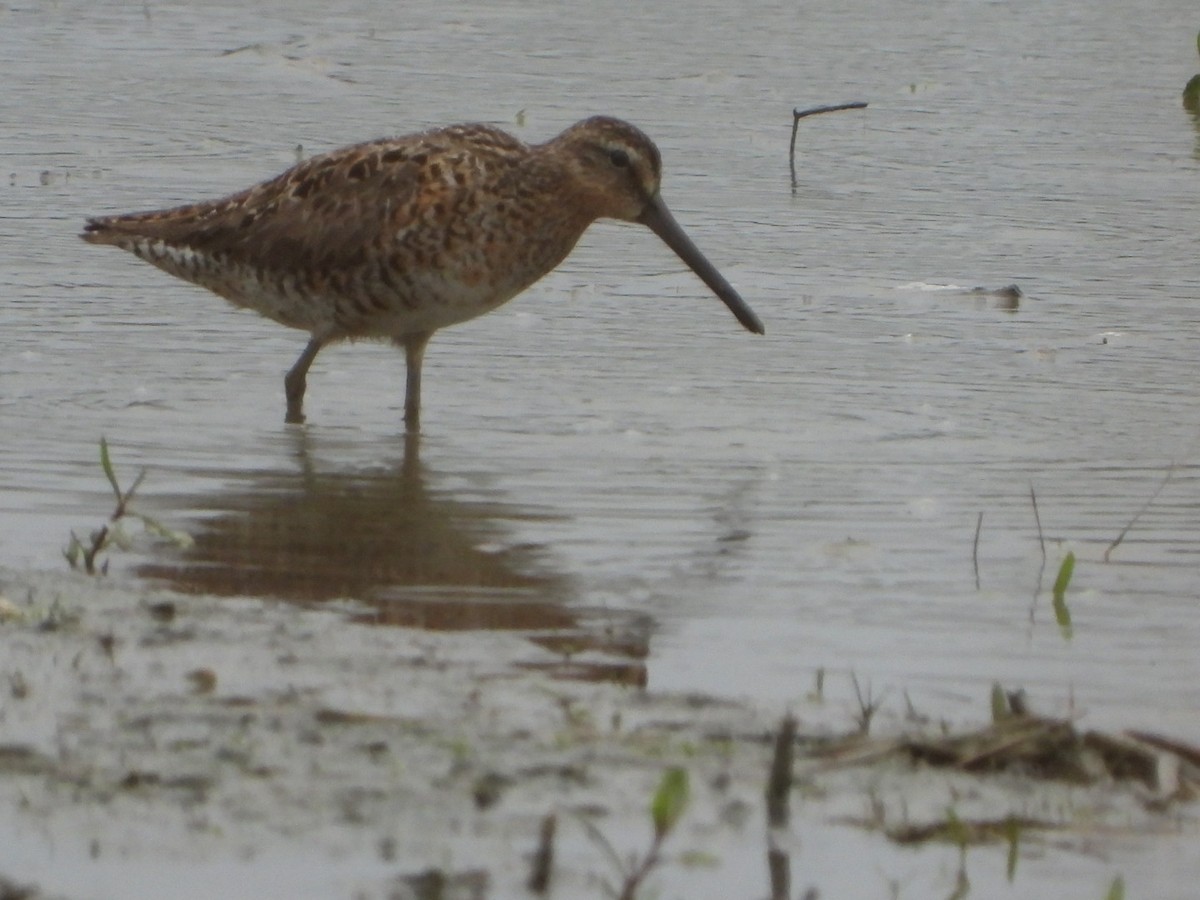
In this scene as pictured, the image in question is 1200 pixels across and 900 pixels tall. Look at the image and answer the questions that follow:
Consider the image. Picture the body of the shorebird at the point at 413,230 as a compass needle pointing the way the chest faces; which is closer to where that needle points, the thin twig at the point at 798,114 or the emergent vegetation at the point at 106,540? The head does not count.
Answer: the thin twig

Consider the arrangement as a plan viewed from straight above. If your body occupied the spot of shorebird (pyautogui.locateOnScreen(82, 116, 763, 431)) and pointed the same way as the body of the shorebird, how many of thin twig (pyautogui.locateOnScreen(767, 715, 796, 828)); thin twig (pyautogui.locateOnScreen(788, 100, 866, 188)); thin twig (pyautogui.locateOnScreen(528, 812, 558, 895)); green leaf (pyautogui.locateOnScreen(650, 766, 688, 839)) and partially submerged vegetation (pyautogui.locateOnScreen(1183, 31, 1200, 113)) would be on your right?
3

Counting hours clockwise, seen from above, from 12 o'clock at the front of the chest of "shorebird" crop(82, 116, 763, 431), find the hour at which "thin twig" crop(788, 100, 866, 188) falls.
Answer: The thin twig is roughly at 10 o'clock from the shorebird.

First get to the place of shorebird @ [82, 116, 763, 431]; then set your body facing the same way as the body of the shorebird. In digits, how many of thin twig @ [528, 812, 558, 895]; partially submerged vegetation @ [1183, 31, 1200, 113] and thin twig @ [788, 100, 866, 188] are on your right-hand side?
1

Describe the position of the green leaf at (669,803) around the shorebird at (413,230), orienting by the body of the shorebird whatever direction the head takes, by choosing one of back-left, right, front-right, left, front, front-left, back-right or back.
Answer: right

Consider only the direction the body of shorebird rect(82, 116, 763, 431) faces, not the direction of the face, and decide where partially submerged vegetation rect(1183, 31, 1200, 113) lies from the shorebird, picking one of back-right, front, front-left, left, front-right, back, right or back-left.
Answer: front-left

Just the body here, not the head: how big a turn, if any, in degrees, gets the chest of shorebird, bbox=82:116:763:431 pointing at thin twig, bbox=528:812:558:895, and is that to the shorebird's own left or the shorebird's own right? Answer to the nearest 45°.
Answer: approximately 90° to the shorebird's own right

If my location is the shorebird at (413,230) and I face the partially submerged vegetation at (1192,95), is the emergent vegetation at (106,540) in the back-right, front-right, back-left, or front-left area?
back-right

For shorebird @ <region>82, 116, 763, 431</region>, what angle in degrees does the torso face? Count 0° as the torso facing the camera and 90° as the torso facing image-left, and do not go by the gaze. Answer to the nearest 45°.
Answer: approximately 270°

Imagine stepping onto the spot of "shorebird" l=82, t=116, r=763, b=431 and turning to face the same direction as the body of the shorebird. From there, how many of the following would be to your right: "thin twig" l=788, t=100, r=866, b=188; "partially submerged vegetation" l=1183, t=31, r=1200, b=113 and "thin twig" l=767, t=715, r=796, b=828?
1

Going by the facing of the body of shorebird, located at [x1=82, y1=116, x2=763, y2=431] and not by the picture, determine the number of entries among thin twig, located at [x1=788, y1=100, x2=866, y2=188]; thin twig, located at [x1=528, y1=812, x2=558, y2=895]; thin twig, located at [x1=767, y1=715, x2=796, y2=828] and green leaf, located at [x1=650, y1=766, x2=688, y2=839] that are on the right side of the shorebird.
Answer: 3

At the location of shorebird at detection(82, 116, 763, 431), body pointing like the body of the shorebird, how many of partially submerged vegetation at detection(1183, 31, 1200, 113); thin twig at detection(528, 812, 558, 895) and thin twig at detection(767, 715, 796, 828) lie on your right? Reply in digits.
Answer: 2

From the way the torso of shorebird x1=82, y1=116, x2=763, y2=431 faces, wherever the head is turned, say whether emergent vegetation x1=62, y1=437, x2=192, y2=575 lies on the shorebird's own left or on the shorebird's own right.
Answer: on the shorebird's own right

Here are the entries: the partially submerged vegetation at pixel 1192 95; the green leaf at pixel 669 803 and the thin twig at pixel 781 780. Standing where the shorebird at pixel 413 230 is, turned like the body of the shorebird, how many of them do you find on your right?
2

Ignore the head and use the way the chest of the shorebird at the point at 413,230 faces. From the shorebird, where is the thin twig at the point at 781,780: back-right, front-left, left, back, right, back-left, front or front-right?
right

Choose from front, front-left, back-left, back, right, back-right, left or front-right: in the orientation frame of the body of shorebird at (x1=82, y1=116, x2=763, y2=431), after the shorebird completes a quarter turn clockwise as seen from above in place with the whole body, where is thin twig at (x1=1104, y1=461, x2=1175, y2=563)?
front-left
